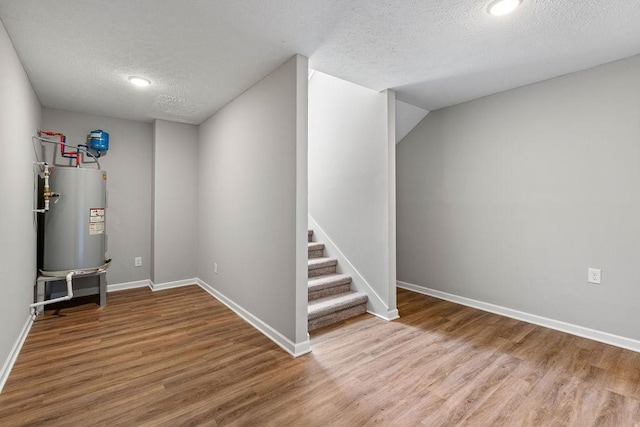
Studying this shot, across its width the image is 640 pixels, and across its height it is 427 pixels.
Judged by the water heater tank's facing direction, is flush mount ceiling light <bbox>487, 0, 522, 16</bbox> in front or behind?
in front

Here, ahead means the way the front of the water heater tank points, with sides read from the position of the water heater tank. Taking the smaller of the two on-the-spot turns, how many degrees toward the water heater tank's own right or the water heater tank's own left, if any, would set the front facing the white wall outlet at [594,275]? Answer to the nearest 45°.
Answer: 0° — it already faces it

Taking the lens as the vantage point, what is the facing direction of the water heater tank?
facing the viewer and to the right of the viewer
